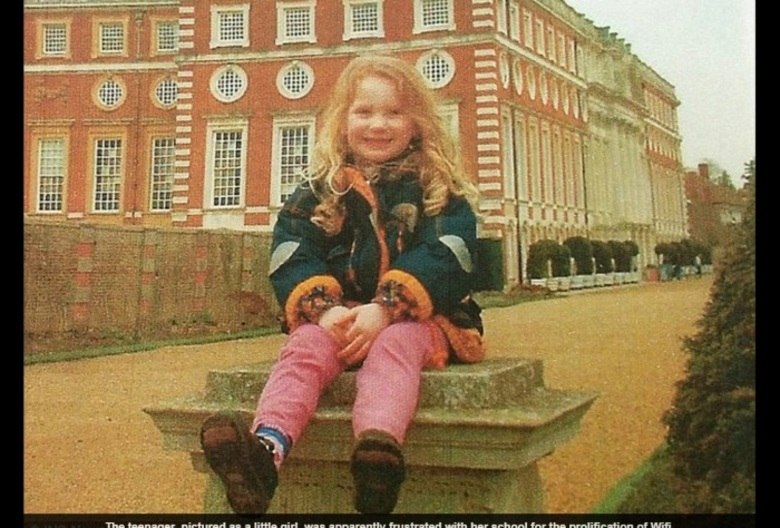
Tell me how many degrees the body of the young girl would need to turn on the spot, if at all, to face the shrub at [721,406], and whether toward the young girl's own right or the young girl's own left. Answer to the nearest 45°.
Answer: approximately 90° to the young girl's own left

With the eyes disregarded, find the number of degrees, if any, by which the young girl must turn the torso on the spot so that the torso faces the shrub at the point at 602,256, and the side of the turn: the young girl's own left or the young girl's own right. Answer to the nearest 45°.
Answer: approximately 135° to the young girl's own left

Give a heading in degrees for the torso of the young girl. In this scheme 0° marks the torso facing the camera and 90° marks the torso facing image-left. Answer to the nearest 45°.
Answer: approximately 0°

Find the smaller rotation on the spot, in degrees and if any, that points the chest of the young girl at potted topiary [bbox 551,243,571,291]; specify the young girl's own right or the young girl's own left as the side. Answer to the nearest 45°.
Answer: approximately 135° to the young girl's own left
